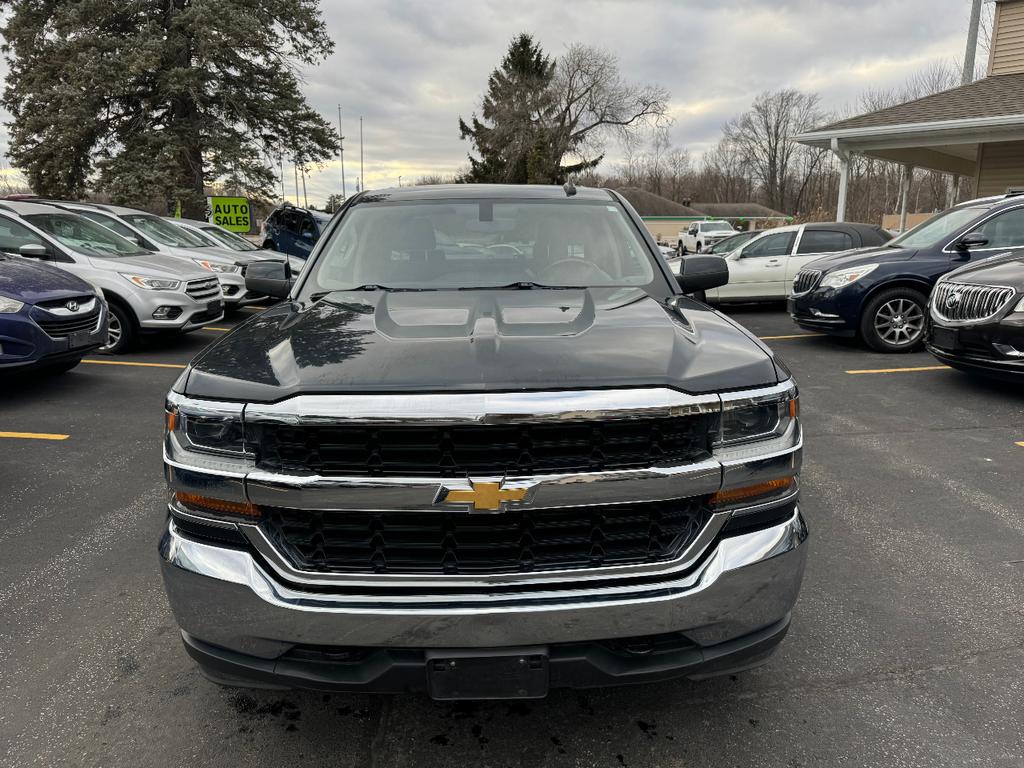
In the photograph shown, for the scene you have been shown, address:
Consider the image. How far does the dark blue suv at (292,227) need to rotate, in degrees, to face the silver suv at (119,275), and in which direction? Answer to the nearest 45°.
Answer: approximately 45° to its right

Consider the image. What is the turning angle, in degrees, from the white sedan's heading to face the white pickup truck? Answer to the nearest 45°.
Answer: approximately 90° to its right

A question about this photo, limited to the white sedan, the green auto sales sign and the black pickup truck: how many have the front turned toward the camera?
2

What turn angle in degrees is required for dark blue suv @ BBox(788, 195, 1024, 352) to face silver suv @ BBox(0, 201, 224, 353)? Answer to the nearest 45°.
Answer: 0° — it already faces it

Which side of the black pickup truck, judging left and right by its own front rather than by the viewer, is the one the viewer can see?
front

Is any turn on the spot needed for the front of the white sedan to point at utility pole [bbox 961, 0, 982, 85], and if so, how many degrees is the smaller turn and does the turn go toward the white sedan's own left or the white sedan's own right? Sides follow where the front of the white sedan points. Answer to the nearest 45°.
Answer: approximately 90° to the white sedan's own right

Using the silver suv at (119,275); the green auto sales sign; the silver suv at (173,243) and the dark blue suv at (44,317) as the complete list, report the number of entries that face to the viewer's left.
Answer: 0

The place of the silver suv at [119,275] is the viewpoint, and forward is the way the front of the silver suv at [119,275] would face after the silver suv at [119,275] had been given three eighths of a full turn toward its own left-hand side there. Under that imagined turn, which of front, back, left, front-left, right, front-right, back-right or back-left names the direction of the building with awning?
right

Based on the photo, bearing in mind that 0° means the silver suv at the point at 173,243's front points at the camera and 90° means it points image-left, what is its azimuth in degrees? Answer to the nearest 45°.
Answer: approximately 315°

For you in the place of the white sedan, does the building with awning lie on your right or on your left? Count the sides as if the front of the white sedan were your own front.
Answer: on your right

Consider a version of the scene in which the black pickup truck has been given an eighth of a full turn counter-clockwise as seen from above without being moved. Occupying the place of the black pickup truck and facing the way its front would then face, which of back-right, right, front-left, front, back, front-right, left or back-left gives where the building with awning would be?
left

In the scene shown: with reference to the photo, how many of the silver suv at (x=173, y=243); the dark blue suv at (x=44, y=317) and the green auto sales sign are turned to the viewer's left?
0

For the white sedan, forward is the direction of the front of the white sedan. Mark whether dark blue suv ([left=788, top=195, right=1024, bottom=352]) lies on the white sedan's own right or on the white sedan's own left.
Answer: on the white sedan's own left

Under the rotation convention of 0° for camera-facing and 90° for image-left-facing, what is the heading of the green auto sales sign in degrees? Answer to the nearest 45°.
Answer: approximately 0°

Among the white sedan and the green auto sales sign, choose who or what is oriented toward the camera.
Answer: the green auto sales sign

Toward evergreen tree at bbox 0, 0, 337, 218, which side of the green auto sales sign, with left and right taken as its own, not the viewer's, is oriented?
back
